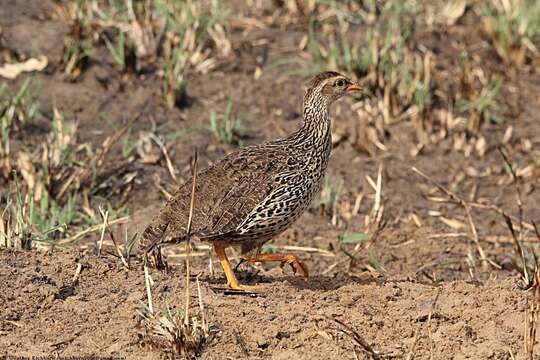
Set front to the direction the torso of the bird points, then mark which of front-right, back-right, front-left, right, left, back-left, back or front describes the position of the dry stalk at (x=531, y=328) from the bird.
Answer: front-right

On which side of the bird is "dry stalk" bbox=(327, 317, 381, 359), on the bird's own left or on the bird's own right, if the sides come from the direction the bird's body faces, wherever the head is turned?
on the bird's own right

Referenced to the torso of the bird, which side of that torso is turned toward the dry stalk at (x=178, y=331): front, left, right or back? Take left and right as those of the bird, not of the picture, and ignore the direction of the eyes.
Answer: right

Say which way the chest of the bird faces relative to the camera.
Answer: to the viewer's right

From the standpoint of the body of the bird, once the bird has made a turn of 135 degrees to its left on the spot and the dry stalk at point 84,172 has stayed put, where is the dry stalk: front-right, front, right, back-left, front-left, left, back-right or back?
front

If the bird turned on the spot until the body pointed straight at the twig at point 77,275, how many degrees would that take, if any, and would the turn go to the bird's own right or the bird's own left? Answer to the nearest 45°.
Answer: approximately 135° to the bird's own right

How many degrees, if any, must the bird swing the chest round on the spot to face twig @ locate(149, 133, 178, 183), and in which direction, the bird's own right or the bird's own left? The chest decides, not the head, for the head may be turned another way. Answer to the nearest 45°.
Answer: approximately 90° to the bird's own left
